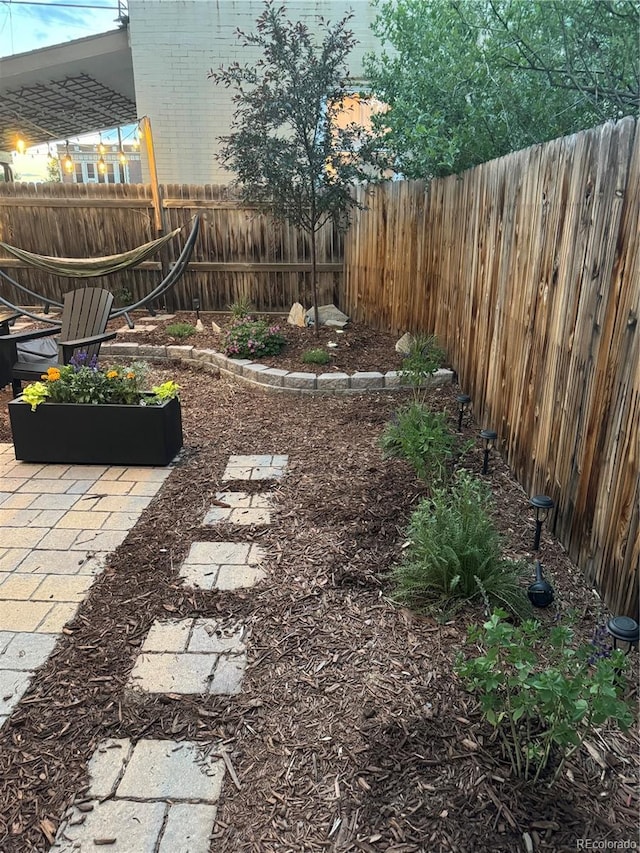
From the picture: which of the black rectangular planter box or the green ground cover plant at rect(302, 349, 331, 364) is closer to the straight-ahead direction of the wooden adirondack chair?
the black rectangular planter box

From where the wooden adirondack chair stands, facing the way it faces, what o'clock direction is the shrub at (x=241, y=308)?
The shrub is roughly at 6 o'clock from the wooden adirondack chair.

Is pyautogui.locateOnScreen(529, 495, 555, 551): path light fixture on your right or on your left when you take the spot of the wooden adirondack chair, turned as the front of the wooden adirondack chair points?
on your left

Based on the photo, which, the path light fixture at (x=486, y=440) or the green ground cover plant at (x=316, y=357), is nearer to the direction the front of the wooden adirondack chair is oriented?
the path light fixture

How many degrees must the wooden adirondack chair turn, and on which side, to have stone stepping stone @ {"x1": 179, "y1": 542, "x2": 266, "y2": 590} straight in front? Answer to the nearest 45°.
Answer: approximately 45° to its left

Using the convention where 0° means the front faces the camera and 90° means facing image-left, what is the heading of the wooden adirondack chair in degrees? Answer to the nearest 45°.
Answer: approximately 45°

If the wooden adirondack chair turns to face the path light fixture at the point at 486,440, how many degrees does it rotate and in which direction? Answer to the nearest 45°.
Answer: approximately 90° to its left

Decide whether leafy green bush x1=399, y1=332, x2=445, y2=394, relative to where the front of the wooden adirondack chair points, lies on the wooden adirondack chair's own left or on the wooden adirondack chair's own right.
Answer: on the wooden adirondack chair's own left
